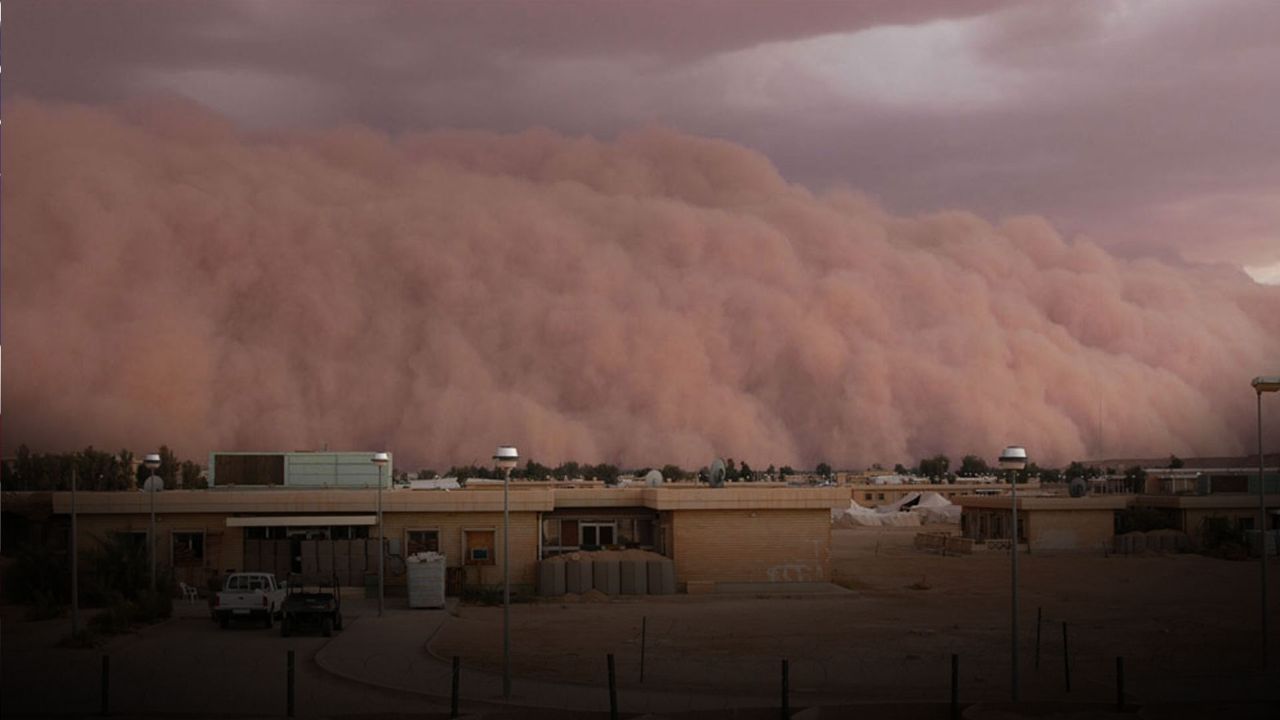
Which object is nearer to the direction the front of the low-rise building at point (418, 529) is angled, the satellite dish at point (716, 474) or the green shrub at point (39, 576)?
the green shrub

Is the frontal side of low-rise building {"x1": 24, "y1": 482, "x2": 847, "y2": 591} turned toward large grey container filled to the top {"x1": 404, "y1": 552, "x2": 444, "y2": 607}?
yes

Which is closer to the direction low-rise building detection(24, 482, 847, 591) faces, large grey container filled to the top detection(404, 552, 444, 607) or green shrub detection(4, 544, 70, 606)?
the large grey container filled to the top

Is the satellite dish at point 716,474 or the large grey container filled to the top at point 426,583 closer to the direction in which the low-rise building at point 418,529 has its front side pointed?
the large grey container filled to the top

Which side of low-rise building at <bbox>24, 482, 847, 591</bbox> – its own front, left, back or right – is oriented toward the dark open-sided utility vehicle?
front

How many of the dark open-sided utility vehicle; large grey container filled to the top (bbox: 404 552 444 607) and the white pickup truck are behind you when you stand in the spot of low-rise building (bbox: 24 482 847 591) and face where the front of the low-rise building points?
0

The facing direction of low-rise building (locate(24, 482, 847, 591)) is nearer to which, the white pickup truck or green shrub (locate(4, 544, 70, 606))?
the white pickup truck

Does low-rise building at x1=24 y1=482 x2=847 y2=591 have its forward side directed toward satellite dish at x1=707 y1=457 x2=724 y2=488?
no

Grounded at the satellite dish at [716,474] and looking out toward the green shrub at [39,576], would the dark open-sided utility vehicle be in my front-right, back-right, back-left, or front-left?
front-left

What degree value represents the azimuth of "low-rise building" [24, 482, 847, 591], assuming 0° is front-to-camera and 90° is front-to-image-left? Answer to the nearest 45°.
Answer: approximately 0°

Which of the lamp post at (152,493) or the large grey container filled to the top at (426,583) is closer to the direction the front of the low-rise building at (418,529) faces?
the large grey container filled to the top

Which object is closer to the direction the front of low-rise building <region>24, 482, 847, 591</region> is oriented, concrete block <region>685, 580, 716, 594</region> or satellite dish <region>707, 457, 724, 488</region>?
the concrete block
